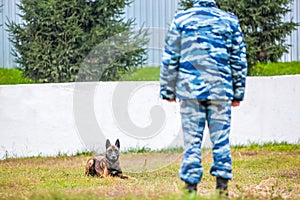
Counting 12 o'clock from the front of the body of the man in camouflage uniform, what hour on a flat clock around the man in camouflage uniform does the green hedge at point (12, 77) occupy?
The green hedge is roughly at 11 o'clock from the man in camouflage uniform.

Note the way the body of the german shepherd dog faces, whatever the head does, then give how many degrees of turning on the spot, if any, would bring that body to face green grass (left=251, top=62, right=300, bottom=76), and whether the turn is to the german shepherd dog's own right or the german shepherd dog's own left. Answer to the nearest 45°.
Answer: approximately 90° to the german shepherd dog's own left

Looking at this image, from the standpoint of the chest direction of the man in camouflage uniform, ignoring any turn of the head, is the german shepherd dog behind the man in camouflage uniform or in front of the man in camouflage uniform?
in front

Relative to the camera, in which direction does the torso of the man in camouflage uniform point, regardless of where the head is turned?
away from the camera

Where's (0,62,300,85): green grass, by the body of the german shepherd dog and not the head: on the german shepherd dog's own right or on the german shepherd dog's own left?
on the german shepherd dog's own left

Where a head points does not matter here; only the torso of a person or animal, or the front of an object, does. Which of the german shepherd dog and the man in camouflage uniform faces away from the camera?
the man in camouflage uniform

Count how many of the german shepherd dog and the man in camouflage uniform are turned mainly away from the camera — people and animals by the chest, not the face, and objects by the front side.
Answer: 1

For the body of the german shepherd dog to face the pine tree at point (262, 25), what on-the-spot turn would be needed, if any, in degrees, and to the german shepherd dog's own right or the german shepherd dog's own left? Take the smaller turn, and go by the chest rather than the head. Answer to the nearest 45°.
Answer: approximately 90° to the german shepherd dog's own left

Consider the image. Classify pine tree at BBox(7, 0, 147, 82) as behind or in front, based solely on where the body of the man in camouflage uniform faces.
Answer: in front

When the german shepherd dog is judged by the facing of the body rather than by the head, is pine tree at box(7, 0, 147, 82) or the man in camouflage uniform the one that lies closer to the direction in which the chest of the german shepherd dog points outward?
the man in camouflage uniform

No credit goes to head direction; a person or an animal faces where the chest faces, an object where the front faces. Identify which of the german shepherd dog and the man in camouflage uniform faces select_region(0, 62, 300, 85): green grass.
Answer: the man in camouflage uniform

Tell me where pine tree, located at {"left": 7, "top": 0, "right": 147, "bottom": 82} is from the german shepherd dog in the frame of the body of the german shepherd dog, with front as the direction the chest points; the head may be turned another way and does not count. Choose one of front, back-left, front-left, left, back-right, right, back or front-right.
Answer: back-left
